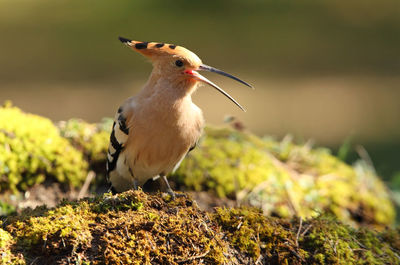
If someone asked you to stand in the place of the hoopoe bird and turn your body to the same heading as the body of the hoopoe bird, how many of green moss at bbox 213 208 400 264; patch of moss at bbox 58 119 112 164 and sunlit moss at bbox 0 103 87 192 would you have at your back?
2

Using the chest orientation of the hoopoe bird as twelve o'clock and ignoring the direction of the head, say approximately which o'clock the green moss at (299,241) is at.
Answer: The green moss is roughly at 12 o'clock from the hoopoe bird.

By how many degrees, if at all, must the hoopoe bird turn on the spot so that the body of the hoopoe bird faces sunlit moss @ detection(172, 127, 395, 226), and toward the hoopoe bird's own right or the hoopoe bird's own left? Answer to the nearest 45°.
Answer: approximately 90° to the hoopoe bird's own left

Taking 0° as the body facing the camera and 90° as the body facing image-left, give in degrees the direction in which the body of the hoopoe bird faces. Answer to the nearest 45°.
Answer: approximately 315°

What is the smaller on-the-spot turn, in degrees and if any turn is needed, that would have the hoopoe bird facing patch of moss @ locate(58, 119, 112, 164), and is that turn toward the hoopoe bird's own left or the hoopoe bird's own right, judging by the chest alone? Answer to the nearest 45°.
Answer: approximately 180°

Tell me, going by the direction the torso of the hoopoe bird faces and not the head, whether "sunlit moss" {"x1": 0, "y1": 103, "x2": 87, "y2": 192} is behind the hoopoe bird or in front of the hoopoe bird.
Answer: behind
